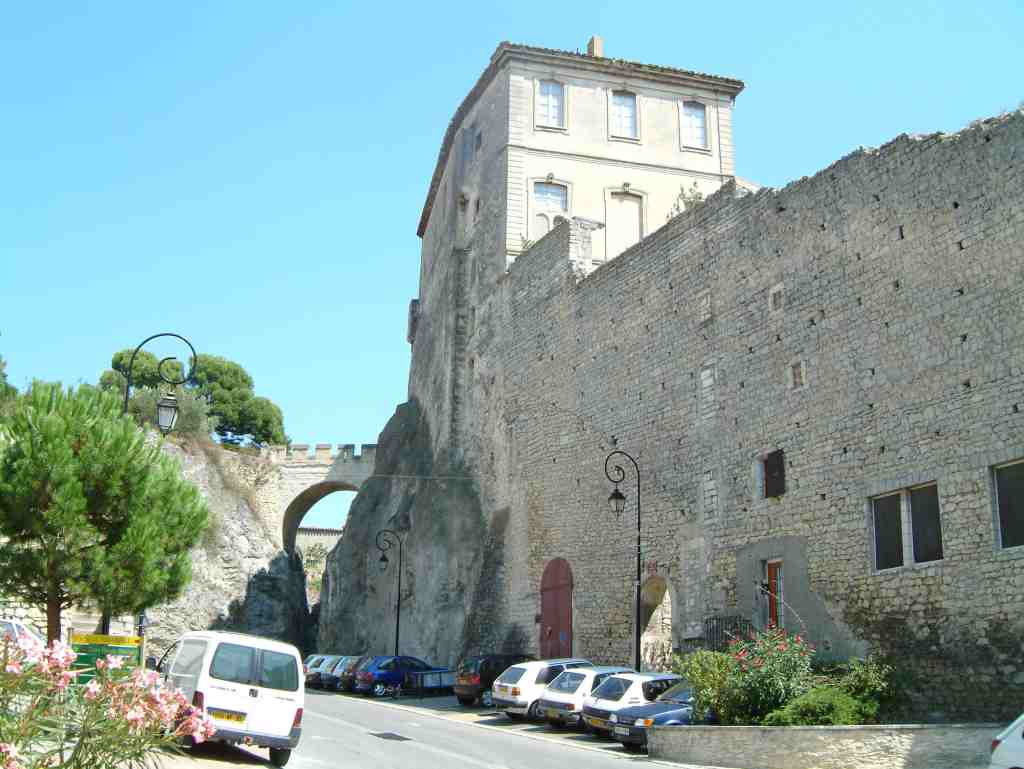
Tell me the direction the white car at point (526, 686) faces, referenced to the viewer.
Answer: facing away from the viewer and to the right of the viewer

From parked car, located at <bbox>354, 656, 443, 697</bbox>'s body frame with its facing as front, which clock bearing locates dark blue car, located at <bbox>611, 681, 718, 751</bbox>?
The dark blue car is roughly at 4 o'clock from the parked car.

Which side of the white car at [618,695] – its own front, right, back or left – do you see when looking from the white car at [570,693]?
left

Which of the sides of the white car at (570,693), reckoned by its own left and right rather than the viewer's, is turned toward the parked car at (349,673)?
left

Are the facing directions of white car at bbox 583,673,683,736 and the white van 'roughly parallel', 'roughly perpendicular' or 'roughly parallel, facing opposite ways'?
roughly perpendicular

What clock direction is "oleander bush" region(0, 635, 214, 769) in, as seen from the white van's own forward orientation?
The oleander bush is roughly at 8 o'clock from the white van.

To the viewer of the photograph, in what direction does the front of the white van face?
facing away from the viewer and to the left of the viewer

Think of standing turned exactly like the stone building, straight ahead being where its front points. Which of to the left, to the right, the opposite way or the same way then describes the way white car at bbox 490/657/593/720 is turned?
the opposite way

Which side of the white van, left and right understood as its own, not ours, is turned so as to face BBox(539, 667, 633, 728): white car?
right

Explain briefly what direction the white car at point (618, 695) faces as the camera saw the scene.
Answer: facing away from the viewer and to the right of the viewer

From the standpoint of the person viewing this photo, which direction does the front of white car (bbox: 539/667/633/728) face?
facing away from the viewer and to the right of the viewer

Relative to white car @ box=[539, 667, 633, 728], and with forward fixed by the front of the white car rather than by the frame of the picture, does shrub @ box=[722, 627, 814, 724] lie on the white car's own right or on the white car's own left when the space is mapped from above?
on the white car's own right

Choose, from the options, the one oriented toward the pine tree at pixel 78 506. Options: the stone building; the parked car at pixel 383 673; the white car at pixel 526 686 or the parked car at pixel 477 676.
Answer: the stone building
